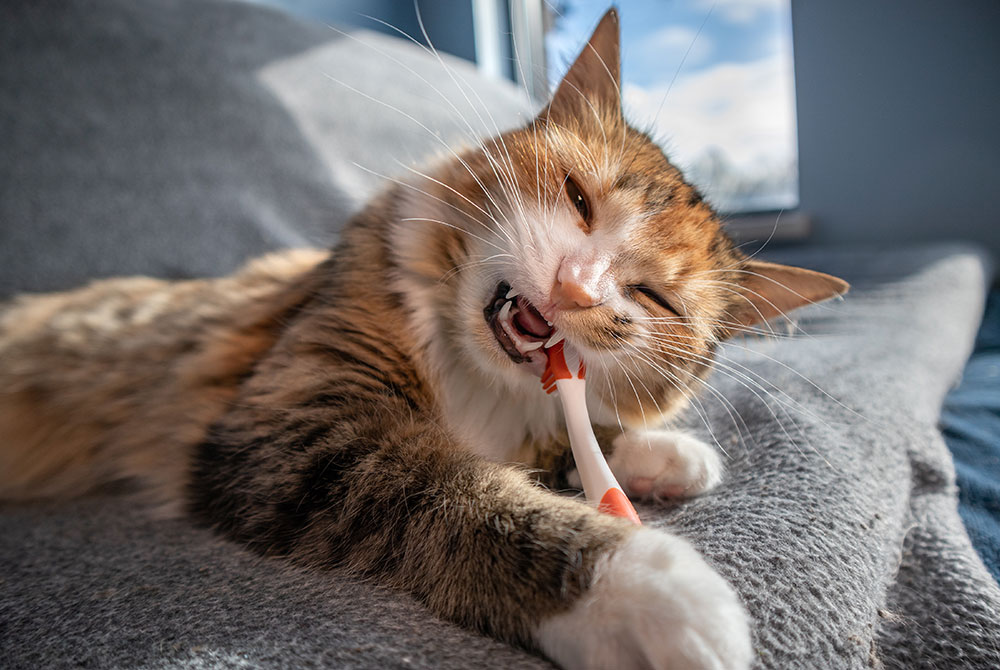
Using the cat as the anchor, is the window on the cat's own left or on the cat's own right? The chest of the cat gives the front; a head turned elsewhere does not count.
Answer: on the cat's own left

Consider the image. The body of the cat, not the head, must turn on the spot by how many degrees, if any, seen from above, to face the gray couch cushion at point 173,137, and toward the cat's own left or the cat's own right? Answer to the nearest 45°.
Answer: approximately 180°

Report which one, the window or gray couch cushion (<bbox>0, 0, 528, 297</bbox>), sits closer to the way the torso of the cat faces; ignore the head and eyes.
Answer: the window
